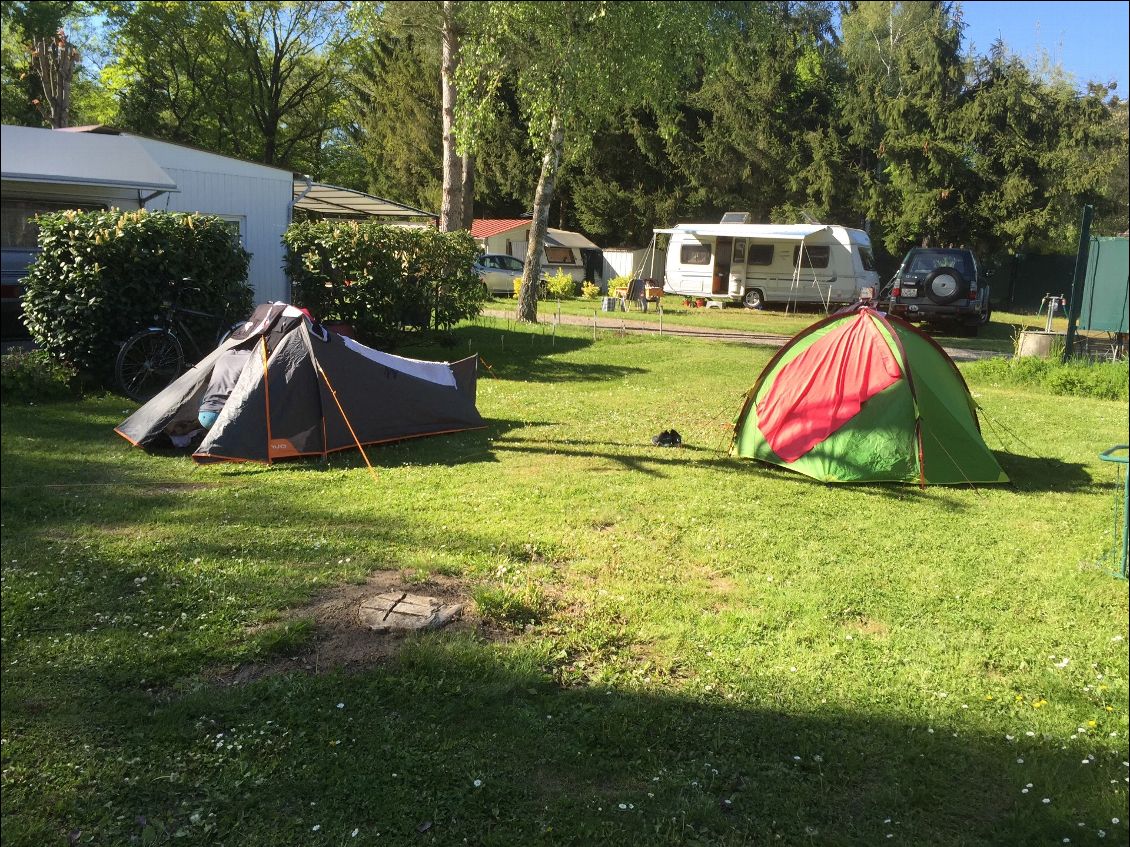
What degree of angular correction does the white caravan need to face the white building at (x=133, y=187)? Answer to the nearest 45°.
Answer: approximately 135° to its right

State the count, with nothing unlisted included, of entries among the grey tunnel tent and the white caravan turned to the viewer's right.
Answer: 1

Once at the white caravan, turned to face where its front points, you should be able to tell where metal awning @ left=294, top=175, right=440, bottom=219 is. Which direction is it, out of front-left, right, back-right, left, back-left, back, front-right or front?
back-right

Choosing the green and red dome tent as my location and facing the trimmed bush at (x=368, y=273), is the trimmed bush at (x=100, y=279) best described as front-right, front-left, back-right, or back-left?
front-left

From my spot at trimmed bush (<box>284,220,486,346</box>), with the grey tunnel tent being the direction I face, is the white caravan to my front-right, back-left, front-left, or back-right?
back-left

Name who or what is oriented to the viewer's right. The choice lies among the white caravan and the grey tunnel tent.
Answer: the white caravan

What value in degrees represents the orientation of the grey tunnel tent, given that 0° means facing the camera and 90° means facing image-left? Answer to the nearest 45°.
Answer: approximately 45°

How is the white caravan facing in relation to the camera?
to the viewer's right
